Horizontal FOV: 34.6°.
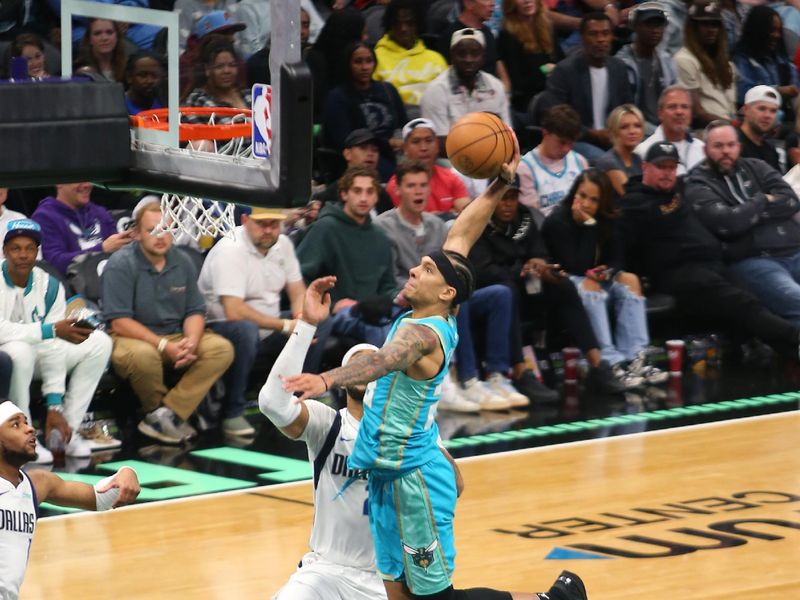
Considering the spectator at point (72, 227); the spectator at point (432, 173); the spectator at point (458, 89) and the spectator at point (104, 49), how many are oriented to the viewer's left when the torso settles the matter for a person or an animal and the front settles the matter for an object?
0

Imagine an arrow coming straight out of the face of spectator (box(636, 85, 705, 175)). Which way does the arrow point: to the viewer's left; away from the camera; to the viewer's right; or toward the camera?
toward the camera

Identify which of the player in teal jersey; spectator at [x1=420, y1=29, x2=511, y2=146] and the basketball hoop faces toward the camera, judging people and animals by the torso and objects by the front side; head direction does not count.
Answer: the spectator

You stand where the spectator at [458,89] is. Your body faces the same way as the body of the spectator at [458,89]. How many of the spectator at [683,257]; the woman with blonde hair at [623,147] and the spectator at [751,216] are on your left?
3

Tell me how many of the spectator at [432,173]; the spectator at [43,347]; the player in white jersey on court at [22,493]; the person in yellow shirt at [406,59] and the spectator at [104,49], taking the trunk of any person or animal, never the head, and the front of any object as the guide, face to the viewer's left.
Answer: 0

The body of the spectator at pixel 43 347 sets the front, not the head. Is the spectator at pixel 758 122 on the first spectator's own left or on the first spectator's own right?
on the first spectator's own left

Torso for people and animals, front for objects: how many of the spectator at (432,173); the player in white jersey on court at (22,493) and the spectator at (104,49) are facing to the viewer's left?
0

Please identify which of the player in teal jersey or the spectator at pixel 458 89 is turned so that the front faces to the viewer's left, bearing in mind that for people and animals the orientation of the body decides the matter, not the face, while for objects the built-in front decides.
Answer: the player in teal jersey

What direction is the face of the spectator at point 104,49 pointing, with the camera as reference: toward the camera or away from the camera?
toward the camera

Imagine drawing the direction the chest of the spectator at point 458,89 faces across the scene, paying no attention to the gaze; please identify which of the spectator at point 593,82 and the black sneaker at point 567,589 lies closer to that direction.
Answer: the black sneaker

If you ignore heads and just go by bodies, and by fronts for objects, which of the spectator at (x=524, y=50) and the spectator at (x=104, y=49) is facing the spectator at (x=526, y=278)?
the spectator at (x=524, y=50)

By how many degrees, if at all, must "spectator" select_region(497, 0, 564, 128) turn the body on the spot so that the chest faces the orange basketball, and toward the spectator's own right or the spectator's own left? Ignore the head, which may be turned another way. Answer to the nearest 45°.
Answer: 0° — they already face it

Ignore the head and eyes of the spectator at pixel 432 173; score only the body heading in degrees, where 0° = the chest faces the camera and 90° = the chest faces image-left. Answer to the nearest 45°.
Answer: approximately 0°

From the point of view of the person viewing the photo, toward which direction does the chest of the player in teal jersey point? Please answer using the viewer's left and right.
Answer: facing to the left of the viewer

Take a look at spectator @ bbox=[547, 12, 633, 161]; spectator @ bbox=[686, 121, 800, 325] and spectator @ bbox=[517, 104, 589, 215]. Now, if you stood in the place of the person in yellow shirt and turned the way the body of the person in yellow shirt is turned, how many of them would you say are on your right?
0

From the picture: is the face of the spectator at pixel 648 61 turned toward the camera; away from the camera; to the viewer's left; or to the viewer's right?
toward the camera

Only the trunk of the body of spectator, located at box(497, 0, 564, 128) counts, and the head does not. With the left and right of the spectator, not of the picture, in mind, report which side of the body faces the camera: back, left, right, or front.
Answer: front

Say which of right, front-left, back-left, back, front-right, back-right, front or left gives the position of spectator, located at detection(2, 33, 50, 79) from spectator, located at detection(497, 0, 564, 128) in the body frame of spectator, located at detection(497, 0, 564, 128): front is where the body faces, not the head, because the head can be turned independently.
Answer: front-right

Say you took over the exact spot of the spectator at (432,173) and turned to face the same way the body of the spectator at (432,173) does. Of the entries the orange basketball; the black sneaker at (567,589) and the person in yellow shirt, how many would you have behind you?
1

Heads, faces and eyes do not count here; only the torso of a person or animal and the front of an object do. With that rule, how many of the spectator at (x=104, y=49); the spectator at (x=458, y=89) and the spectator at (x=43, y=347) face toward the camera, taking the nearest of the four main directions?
3
